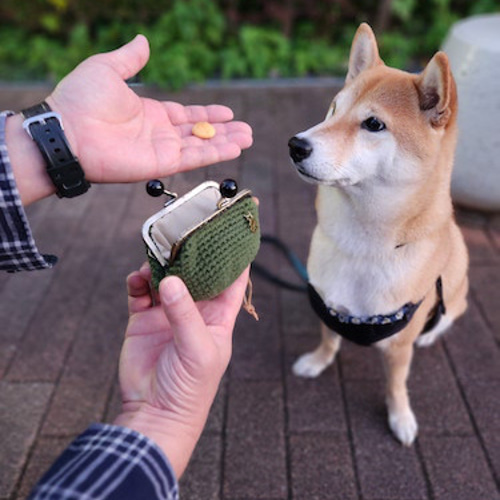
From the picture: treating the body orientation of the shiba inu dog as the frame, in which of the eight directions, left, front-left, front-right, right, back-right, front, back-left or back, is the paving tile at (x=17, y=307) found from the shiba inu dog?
front-right

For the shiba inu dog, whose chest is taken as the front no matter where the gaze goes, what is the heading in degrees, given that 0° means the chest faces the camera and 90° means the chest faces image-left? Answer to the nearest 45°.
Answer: approximately 45°

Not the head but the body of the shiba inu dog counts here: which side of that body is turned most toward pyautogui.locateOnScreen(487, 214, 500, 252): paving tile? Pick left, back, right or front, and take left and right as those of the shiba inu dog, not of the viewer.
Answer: back

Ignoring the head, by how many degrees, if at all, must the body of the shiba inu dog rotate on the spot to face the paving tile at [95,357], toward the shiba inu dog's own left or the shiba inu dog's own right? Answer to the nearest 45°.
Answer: approximately 45° to the shiba inu dog's own right

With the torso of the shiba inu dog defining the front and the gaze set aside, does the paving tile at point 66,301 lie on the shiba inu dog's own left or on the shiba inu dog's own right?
on the shiba inu dog's own right
